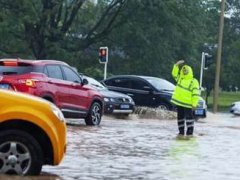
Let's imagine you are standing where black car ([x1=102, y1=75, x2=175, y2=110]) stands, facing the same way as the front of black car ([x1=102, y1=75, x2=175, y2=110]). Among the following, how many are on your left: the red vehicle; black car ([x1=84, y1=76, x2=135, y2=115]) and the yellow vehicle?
0

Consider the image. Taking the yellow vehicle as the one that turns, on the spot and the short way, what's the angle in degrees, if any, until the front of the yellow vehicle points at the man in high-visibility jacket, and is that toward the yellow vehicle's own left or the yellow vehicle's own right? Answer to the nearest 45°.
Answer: approximately 45° to the yellow vehicle's own left

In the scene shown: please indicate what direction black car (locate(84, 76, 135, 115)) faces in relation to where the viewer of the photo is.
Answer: facing the viewer and to the right of the viewer

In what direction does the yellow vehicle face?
to the viewer's right

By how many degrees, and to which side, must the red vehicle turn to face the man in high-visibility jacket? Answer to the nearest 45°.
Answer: approximately 45° to its right

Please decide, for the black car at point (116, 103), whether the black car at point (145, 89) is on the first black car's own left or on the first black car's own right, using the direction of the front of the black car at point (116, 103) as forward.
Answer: on the first black car's own left

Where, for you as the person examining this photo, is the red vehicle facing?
facing away from the viewer and to the right of the viewer

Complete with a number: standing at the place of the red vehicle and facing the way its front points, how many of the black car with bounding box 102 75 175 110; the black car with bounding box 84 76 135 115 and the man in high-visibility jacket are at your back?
0

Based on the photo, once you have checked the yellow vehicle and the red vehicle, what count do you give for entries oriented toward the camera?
0

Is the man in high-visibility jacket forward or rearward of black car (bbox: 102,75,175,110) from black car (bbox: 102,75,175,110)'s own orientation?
forward

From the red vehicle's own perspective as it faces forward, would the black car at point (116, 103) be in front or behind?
in front

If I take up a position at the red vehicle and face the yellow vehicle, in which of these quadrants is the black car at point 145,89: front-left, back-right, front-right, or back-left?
back-left

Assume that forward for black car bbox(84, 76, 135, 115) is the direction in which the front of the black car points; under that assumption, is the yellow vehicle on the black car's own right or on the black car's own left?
on the black car's own right

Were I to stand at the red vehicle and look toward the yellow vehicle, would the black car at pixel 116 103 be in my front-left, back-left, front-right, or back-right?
back-left

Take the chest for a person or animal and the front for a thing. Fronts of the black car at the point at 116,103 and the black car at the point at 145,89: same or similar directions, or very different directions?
same or similar directions

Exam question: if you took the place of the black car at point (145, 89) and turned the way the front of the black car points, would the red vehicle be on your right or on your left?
on your right
